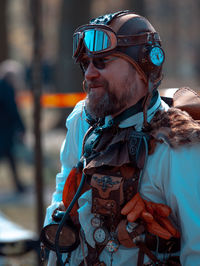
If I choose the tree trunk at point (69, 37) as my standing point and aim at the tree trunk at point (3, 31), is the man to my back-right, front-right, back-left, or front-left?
back-left

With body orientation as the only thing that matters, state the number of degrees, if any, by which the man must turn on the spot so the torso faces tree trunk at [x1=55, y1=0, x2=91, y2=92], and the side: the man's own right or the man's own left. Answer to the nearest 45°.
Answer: approximately 135° to the man's own right

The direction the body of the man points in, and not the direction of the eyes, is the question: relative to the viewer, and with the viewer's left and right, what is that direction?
facing the viewer and to the left of the viewer

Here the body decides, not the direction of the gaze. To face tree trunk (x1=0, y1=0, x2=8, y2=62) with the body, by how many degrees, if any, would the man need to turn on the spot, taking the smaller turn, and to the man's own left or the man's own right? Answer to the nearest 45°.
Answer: approximately 135° to the man's own right

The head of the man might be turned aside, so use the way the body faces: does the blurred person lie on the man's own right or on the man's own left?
on the man's own right
